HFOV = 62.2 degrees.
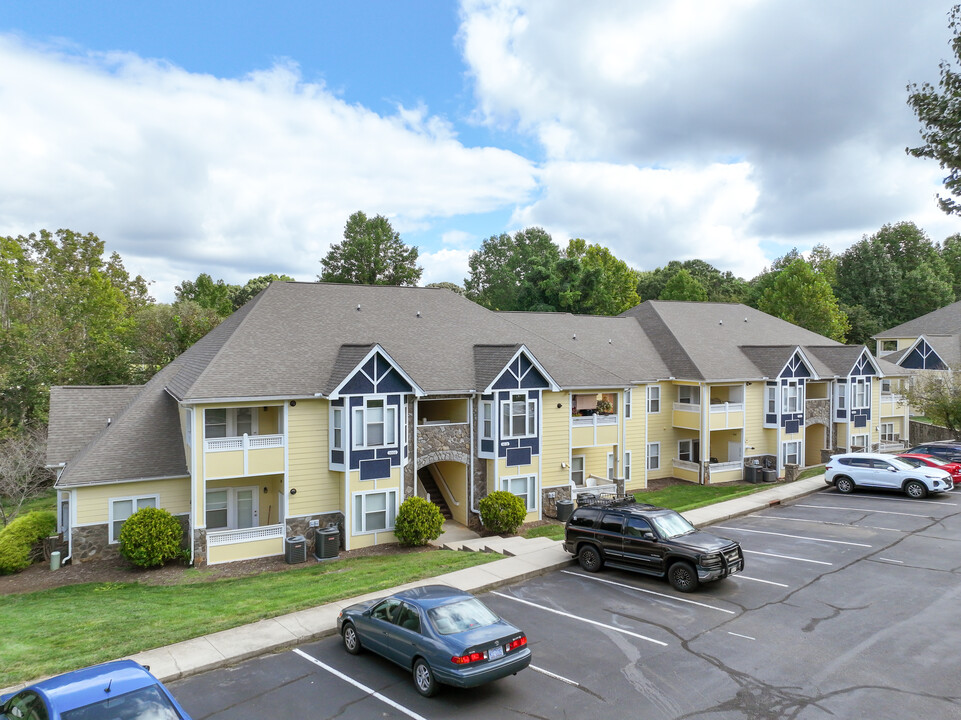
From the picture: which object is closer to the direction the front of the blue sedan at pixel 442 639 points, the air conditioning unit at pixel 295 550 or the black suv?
the air conditioning unit

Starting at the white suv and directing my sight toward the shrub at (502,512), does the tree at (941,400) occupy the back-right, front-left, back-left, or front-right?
back-right

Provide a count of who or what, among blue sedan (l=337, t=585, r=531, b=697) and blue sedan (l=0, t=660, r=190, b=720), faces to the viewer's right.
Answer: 0

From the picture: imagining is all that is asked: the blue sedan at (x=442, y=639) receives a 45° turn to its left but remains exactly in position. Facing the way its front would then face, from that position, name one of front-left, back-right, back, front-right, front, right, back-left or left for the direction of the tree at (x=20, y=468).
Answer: front-right

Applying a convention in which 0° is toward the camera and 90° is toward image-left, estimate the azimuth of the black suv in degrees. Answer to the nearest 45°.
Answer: approximately 315°

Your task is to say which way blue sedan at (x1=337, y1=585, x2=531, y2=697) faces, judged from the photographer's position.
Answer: facing away from the viewer and to the left of the viewer

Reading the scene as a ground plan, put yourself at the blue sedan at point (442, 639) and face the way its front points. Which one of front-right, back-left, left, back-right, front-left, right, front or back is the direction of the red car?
right

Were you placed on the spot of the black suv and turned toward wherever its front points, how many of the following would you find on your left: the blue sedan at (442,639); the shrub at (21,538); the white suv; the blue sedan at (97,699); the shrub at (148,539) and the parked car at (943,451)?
2

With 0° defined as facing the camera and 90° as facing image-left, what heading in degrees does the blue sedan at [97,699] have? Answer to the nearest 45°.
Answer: approximately 135°

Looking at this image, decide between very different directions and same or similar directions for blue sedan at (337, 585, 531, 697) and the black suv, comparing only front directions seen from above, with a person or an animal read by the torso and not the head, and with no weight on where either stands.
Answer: very different directions
